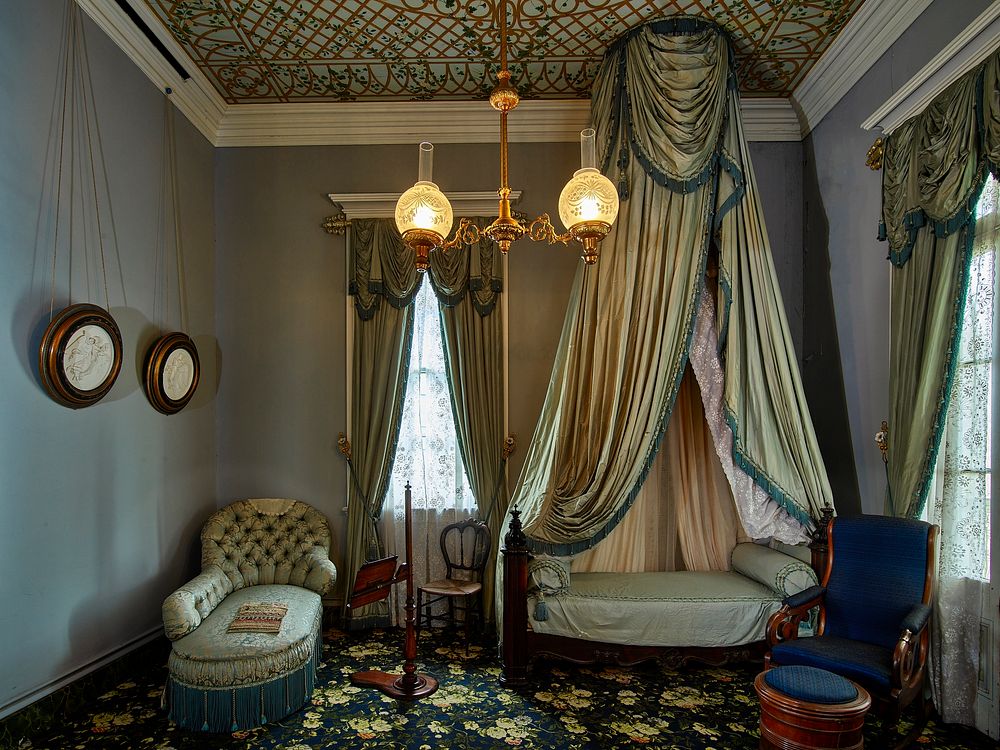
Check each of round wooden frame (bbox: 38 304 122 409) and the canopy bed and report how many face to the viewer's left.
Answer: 0

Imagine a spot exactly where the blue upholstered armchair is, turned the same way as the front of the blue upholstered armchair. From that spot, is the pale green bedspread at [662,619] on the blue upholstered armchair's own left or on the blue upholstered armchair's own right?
on the blue upholstered armchair's own right

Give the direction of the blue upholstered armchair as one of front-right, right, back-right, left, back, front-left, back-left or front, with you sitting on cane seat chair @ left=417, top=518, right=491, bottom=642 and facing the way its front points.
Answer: left

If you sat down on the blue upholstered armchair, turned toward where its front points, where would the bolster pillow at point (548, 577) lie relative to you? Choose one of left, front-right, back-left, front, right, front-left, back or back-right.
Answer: front-right

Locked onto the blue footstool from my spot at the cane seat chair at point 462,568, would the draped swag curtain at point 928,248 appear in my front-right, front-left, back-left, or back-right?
front-left

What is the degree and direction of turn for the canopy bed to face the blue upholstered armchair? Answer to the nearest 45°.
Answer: approximately 45° to its left

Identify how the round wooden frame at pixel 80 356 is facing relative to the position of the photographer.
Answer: facing the viewer and to the right of the viewer

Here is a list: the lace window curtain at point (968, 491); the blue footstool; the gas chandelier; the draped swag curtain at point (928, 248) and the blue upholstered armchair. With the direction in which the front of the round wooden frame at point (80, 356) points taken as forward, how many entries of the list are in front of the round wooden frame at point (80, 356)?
5

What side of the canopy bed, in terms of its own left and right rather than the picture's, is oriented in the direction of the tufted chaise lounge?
right

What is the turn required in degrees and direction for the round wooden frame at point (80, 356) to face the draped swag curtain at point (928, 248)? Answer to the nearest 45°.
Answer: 0° — it already faces it

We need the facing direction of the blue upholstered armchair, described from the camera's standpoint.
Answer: facing the viewer and to the left of the viewer

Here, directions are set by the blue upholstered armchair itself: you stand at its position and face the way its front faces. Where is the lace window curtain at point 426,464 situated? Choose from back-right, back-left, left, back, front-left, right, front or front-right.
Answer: front-right

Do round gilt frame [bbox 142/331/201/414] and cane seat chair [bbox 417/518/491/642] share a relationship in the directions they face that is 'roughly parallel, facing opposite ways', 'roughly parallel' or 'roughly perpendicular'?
roughly perpendicular
